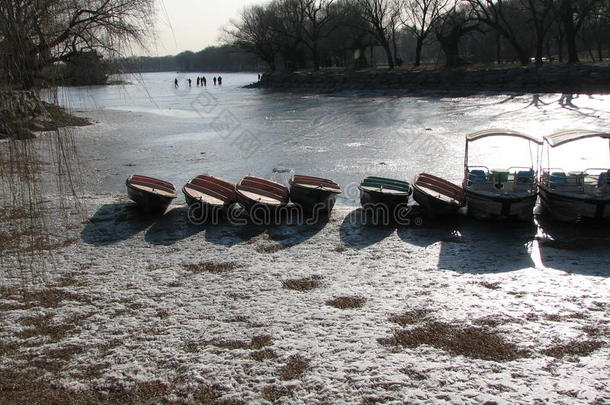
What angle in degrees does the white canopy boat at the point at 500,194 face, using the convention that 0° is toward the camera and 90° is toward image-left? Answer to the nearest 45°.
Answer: approximately 0°

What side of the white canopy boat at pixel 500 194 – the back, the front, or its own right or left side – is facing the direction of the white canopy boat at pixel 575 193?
left

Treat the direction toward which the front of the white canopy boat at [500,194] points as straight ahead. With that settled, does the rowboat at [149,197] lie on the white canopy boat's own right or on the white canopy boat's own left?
on the white canopy boat's own right

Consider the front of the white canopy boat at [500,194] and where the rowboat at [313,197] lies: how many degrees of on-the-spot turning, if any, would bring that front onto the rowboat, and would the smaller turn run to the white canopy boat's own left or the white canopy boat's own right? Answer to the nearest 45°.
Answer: approximately 90° to the white canopy boat's own right

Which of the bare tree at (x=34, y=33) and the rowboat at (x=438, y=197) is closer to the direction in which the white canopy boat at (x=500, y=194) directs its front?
the bare tree

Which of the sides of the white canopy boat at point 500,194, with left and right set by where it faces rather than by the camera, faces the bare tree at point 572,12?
back

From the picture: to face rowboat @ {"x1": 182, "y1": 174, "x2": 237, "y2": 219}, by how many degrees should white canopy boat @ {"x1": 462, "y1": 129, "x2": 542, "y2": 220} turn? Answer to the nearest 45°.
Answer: approximately 90° to its right
